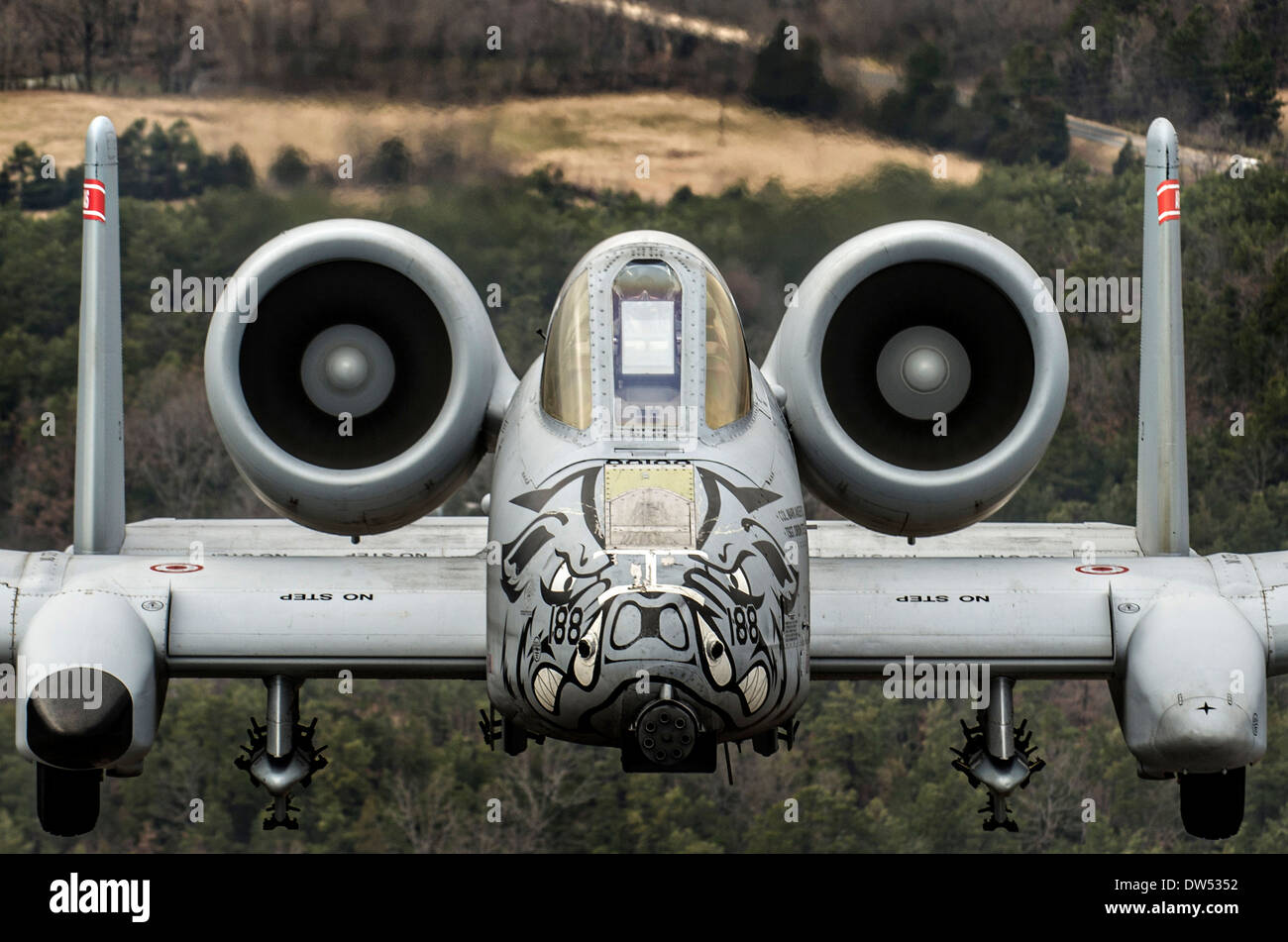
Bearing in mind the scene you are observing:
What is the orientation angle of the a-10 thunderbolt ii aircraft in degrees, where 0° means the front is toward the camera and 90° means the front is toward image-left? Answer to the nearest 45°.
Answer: approximately 0°
